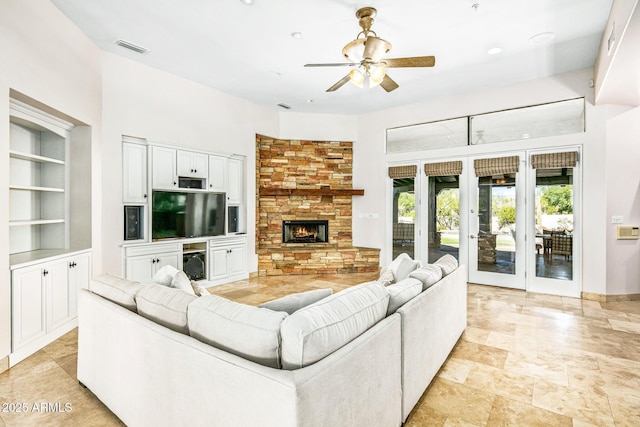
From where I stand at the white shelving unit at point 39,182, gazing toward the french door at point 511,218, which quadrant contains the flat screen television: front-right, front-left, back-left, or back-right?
front-left

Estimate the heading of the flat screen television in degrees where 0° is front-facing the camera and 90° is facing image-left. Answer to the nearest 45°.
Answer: approximately 315°

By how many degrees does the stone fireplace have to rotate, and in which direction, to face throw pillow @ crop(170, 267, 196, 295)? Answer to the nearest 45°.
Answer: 0° — it already faces it

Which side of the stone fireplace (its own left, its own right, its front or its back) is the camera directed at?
front

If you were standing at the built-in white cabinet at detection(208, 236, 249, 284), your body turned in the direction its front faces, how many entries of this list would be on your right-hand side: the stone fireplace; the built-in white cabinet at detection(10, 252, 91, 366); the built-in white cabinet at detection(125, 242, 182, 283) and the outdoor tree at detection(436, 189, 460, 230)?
2

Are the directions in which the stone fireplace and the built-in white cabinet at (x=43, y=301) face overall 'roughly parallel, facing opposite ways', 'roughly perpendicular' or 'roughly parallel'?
roughly perpendicular

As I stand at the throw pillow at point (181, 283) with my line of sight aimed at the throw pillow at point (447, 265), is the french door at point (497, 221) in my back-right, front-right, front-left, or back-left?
front-left

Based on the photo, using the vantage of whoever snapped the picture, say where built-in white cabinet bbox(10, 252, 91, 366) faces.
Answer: facing the viewer and to the right of the viewer

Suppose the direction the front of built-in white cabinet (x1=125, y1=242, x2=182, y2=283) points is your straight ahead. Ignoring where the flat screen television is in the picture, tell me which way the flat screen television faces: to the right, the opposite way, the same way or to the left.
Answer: the same way

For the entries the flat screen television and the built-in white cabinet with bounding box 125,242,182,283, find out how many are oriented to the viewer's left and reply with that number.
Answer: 0
